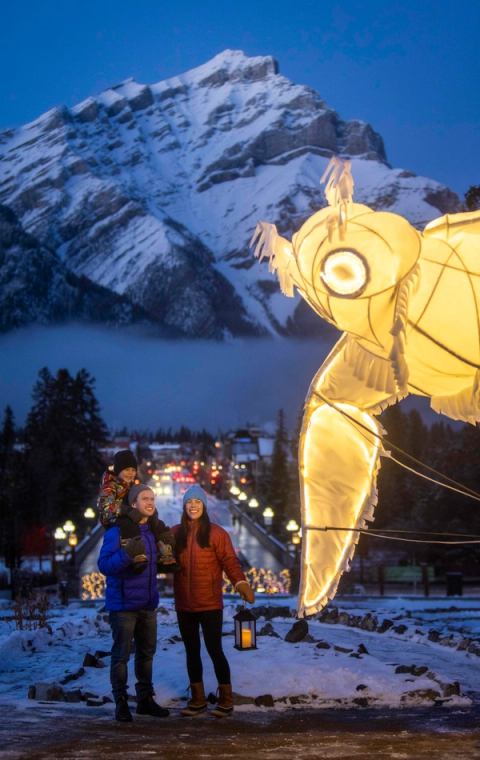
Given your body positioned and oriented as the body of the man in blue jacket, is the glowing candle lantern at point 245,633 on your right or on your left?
on your left

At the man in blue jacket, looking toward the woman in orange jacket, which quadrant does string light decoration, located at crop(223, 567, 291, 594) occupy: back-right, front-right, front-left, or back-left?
front-left

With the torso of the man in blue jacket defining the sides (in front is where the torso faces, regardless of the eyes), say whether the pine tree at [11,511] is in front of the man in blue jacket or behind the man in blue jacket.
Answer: behind

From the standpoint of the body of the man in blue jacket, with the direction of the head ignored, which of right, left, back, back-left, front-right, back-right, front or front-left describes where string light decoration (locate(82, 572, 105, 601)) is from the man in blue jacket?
back-left

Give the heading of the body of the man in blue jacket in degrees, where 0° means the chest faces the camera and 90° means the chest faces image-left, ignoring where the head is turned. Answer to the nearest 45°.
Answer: approximately 315°

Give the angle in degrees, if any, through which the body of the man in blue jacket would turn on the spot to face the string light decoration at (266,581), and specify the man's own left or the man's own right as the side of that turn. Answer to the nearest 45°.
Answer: approximately 135° to the man's own left
